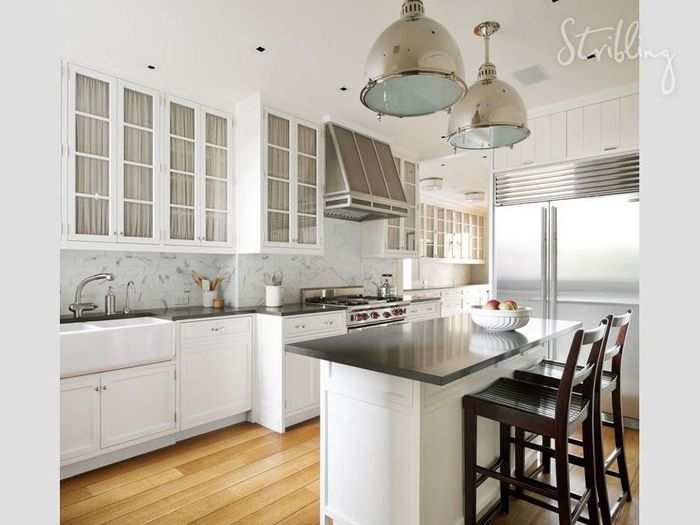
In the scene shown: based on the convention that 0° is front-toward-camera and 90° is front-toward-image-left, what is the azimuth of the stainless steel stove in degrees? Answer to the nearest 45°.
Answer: approximately 315°

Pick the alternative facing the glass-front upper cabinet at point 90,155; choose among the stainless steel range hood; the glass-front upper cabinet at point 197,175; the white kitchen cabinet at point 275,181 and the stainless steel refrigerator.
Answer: the stainless steel refrigerator

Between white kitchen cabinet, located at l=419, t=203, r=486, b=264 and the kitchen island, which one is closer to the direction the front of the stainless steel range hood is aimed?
the kitchen island

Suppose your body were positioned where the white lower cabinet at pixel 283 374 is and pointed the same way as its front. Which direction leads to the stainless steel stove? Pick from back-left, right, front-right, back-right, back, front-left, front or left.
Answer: left

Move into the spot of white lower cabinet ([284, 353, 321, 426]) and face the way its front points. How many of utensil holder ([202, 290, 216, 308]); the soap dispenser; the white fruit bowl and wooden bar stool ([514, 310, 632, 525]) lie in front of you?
2

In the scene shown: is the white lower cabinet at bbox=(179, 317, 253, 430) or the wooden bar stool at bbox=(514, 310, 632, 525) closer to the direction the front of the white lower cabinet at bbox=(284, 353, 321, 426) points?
the wooden bar stool

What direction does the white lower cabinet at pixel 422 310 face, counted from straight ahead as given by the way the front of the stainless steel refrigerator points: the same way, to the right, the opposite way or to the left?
to the left

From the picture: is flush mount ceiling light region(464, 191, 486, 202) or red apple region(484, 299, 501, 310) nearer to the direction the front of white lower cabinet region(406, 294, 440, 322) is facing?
the red apple

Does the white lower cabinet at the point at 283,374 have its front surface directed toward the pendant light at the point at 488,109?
yes

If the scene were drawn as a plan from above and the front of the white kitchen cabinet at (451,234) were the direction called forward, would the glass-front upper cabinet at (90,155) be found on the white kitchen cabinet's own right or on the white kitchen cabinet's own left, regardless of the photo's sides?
on the white kitchen cabinet's own right
